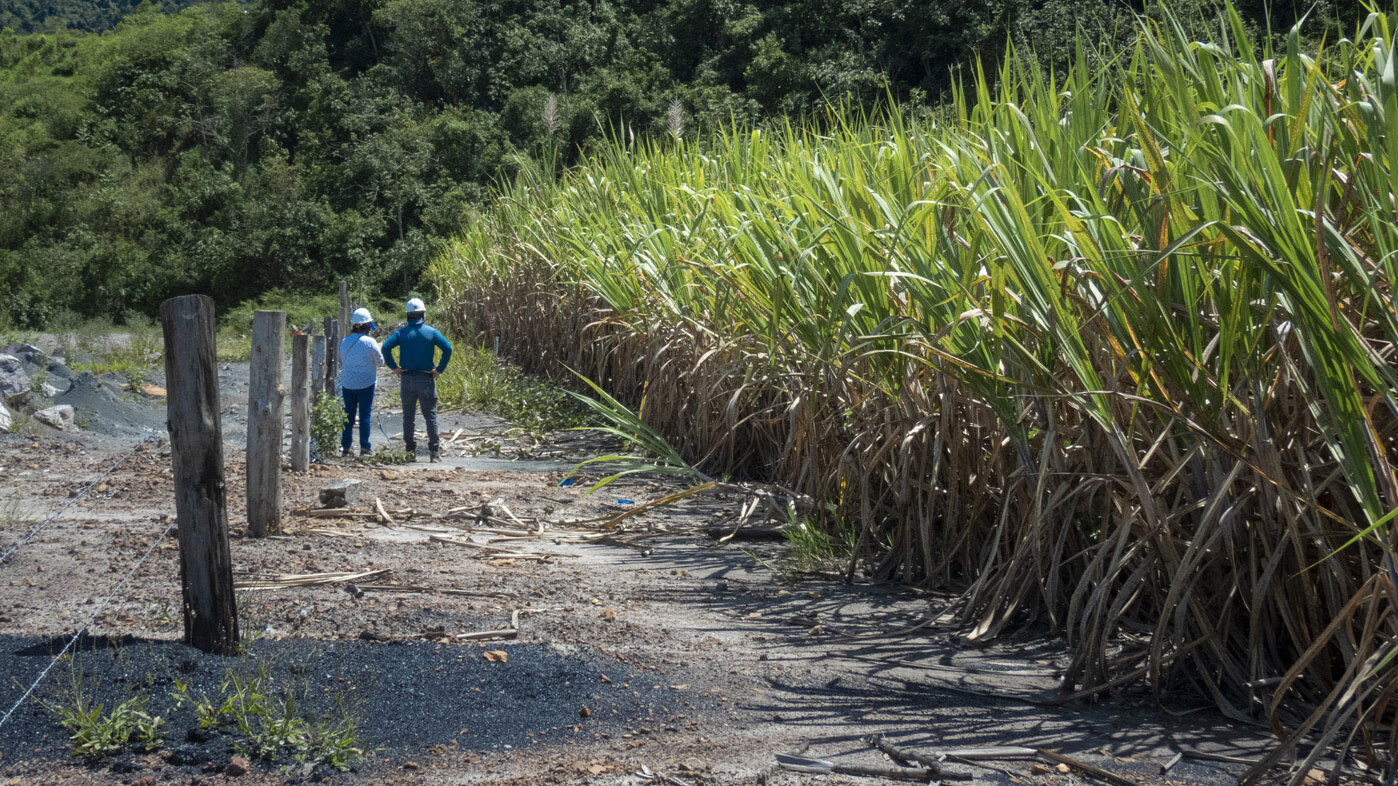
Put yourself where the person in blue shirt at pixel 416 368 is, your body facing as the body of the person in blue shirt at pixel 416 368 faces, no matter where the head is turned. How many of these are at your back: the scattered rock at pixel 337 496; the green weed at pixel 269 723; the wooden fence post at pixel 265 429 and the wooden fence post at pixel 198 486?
4

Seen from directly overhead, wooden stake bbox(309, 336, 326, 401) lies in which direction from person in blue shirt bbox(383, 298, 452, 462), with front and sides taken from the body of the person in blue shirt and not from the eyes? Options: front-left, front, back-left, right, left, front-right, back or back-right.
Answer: front-left

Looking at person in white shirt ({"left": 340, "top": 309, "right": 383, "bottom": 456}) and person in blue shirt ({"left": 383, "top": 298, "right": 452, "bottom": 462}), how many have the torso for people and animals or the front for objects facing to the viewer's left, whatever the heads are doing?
0

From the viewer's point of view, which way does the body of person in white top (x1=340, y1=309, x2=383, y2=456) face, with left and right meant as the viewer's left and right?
facing away from the viewer and to the right of the viewer

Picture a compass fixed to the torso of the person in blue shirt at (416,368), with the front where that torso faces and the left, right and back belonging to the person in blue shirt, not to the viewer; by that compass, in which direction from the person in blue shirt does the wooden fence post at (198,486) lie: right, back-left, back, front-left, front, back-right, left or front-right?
back

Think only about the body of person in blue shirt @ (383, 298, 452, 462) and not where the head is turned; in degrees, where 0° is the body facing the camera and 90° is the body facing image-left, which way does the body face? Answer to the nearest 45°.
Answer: approximately 180°

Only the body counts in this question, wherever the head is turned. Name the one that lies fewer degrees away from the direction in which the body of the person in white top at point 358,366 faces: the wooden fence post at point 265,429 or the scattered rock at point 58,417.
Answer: the scattered rock

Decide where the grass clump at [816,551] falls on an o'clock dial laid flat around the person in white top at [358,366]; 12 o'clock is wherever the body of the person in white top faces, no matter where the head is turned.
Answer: The grass clump is roughly at 4 o'clock from the person in white top.

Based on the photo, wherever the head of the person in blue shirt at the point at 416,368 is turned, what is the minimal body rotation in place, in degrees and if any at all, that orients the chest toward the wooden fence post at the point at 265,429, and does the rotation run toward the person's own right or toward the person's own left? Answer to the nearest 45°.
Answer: approximately 180°
